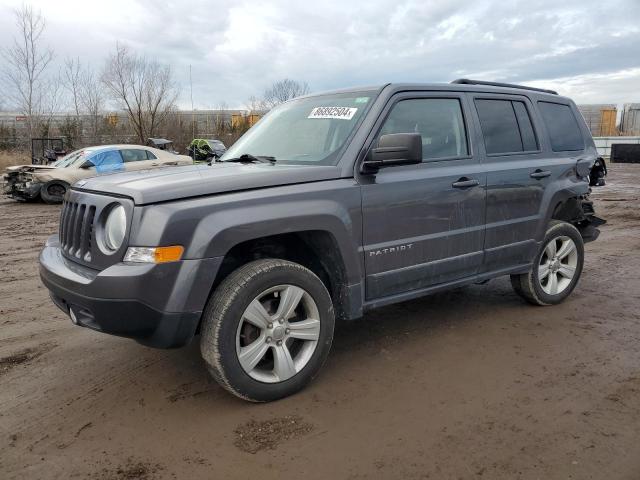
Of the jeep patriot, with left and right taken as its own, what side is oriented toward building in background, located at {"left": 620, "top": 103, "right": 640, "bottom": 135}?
back

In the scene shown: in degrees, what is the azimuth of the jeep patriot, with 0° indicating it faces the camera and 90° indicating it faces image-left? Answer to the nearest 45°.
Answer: approximately 45°

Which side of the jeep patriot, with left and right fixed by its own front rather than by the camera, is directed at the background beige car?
right

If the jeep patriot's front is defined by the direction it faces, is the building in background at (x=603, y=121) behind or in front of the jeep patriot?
behind
